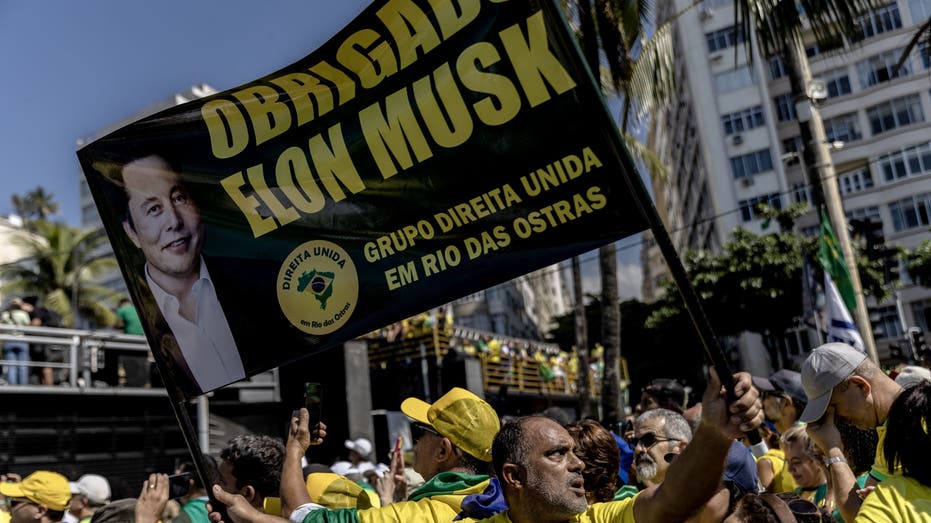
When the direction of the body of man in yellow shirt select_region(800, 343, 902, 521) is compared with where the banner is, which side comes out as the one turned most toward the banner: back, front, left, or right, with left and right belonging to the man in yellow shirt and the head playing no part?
front

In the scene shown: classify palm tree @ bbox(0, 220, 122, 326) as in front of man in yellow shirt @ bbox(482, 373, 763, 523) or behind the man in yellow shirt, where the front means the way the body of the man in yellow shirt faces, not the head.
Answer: behind

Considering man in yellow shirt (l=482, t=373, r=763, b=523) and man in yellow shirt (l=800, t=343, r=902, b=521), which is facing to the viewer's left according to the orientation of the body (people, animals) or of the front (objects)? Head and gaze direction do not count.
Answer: man in yellow shirt (l=800, t=343, r=902, b=521)

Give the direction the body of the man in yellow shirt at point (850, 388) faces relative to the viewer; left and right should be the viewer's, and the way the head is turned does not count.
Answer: facing to the left of the viewer

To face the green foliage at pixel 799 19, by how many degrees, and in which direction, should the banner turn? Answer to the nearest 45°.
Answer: approximately 135° to its left

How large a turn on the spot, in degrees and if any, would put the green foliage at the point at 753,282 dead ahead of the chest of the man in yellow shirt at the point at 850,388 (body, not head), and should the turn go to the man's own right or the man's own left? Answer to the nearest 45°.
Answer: approximately 90° to the man's own right

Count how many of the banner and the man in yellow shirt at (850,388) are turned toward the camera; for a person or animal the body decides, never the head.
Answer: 1

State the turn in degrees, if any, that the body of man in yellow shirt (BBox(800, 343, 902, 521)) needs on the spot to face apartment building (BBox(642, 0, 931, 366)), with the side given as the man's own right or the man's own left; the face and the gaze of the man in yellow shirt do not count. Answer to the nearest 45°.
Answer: approximately 90° to the man's own right

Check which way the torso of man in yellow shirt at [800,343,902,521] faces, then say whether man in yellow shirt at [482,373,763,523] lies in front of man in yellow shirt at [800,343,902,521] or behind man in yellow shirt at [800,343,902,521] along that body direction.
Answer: in front

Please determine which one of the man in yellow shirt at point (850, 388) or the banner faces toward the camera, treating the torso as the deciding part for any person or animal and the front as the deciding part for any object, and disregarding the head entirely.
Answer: the banner

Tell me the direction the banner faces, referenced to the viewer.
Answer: facing the viewer

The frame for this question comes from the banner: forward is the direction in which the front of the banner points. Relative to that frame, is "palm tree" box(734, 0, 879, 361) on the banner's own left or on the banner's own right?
on the banner's own left
